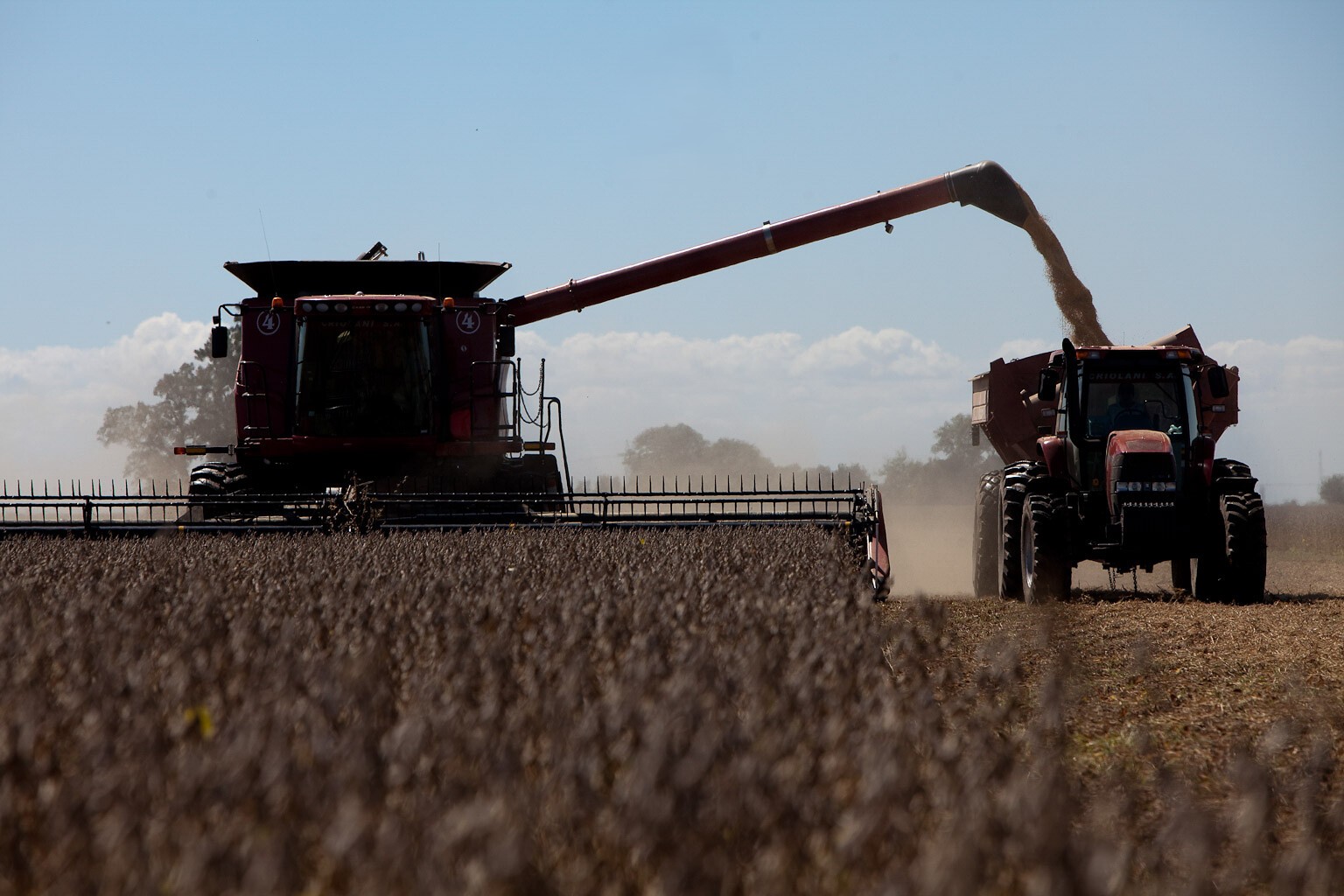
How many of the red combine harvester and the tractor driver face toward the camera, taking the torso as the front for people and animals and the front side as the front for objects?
2

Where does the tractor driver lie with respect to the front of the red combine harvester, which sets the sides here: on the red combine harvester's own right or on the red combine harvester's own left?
on the red combine harvester's own left

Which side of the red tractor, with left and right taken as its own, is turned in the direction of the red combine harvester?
right

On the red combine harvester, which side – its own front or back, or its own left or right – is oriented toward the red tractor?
left

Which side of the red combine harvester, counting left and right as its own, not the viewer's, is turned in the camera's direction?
front

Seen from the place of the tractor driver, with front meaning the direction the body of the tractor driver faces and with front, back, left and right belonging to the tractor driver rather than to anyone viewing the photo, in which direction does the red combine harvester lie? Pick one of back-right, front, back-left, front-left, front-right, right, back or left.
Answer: right

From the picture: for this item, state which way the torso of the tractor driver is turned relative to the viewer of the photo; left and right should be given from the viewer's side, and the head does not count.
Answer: facing the viewer

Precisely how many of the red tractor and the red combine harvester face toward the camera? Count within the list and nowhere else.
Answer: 2
